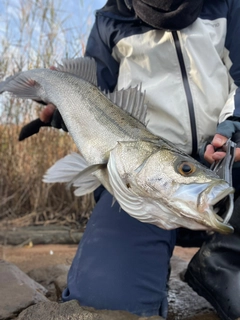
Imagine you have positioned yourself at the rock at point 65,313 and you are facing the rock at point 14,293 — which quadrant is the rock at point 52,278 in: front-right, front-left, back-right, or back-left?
front-right

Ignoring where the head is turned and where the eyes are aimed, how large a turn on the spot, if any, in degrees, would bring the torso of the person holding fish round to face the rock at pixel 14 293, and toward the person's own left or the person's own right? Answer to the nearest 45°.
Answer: approximately 45° to the person's own right

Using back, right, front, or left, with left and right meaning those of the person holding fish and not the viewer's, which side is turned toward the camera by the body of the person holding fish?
front

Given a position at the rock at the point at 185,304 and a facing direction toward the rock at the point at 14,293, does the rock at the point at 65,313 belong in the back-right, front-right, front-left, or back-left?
front-left
